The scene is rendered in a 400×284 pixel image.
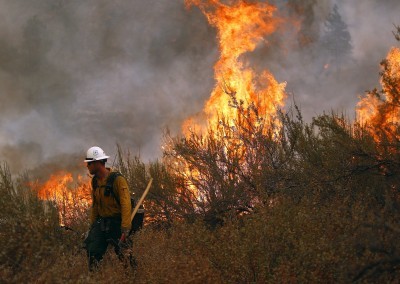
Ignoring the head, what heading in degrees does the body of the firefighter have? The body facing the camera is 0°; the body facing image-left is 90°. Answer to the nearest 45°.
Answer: approximately 45°
